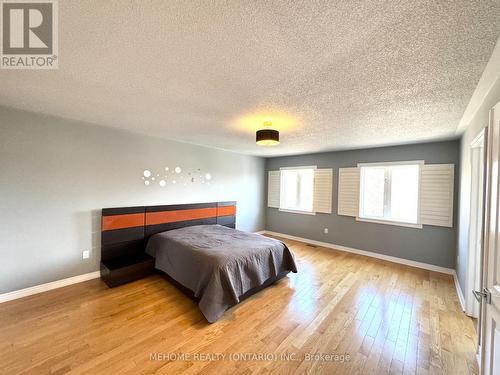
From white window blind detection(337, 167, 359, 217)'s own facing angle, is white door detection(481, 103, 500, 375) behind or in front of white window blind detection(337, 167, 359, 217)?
in front

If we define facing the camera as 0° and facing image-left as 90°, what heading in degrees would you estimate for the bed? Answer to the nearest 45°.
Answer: approximately 315°

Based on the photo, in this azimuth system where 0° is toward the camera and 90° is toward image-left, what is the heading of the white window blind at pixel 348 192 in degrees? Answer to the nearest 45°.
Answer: approximately 0°

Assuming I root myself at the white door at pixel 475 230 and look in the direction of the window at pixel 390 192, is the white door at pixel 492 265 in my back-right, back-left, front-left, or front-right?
back-left

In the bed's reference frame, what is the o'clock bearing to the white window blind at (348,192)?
The white window blind is roughly at 10 o'clock from the bed.

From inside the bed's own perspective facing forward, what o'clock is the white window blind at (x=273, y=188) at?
The white window blind is roughly at 9 o'clock from the bed.

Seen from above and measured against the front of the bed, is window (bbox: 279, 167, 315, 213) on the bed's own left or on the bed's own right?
on the bed's own left

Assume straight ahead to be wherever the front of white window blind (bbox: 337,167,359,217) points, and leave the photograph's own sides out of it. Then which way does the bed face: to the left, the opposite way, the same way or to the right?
to the left

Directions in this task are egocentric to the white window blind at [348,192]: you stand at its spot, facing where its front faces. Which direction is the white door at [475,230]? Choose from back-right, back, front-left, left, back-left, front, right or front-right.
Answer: front-left

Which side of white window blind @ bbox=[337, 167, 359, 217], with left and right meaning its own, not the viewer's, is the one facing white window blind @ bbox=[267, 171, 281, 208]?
right

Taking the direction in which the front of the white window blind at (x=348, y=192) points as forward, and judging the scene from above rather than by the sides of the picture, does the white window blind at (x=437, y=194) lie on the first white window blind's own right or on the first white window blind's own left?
on the first white window blind's own left

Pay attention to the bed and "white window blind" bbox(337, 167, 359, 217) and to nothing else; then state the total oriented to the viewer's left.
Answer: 0

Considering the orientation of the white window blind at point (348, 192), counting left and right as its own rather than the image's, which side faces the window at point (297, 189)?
right

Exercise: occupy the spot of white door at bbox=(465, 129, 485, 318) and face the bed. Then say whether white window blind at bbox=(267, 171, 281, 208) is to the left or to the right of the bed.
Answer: right

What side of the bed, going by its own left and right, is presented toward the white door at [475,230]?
front
